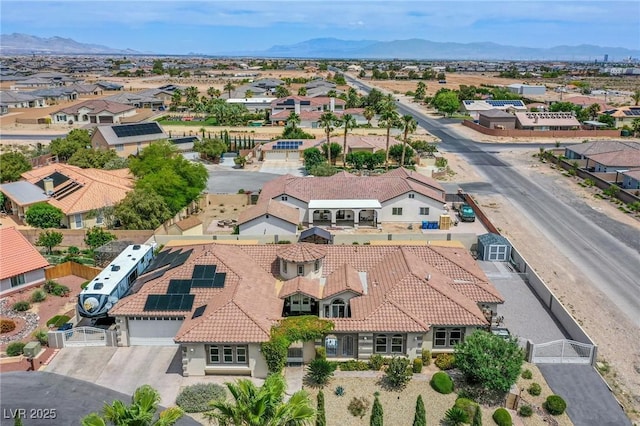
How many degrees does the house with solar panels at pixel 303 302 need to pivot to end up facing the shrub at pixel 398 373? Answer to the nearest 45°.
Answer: approximately 45° to its left

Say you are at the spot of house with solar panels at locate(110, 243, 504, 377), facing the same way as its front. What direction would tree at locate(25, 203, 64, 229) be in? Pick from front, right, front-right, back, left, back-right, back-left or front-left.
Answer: back-right

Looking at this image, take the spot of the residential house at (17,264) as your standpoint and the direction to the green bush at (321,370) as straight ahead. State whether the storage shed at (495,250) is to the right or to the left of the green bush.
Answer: left

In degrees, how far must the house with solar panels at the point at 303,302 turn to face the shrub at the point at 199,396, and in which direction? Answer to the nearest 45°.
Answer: approximately 45° to its right

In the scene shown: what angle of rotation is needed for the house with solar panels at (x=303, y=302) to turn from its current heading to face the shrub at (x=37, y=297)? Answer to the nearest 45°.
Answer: approximately 90° to its right

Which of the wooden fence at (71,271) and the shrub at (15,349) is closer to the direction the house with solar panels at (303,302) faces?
the shrub

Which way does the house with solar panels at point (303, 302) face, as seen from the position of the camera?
facing the viewer

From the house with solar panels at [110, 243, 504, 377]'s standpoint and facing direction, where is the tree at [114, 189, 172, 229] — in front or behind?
behind

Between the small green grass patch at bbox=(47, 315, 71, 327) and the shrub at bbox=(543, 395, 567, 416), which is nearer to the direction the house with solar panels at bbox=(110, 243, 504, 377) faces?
the shrub

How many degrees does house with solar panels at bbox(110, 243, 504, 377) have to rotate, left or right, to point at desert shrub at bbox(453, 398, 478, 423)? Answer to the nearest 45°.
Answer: approximately 45° to its left

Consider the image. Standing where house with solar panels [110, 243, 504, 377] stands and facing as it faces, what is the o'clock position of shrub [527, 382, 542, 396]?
The shrub is roughly at 10 o'clock from the house with solar panels.

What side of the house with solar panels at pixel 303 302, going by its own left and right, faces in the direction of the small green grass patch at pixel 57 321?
right

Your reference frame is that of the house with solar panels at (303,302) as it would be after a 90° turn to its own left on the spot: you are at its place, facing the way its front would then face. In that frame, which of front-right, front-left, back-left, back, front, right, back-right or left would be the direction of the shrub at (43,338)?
back

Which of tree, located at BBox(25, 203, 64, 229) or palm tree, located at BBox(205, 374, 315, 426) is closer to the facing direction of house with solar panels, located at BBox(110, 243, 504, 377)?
the palm tree

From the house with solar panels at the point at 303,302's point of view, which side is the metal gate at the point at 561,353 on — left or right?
on its left
